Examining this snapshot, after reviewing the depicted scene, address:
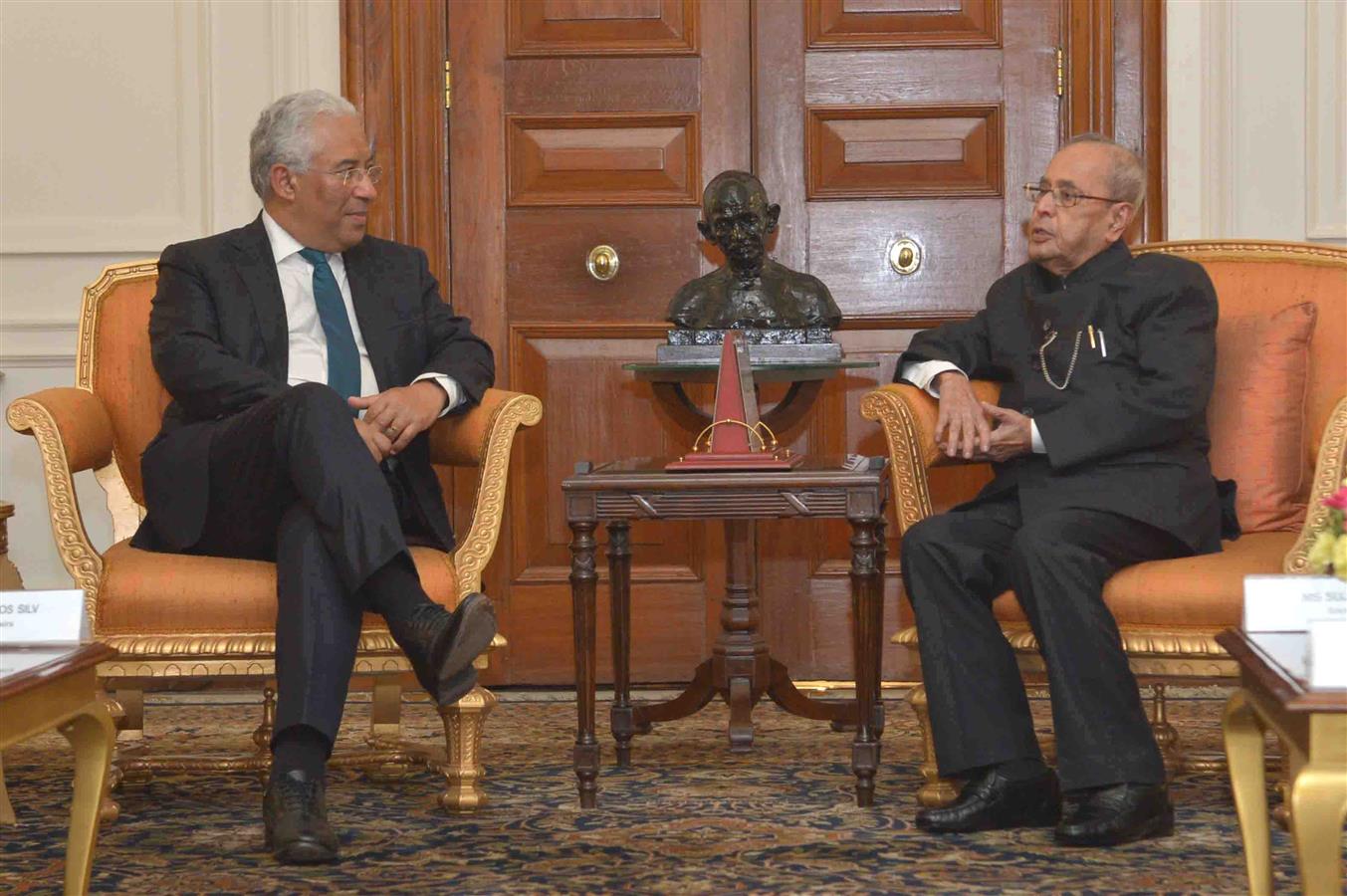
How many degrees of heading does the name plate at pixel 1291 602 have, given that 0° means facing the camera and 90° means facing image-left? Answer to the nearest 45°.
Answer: approximately 0°

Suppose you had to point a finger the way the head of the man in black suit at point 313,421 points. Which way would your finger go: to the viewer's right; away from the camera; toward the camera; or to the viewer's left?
to the viewer's right

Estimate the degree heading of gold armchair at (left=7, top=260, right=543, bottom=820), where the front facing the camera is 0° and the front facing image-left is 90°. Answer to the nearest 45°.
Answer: approximately 0°

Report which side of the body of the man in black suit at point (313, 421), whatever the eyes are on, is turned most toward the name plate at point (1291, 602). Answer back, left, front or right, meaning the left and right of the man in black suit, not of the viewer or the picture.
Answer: front

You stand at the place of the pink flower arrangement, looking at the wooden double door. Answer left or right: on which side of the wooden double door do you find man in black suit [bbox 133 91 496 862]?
left

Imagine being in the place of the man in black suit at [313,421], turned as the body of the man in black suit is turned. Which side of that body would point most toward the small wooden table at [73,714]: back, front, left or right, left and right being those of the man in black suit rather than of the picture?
right

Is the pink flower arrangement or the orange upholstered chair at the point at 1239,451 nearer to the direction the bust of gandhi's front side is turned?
the pink flower arrangement

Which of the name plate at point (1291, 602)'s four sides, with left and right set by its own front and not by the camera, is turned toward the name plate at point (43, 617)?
right

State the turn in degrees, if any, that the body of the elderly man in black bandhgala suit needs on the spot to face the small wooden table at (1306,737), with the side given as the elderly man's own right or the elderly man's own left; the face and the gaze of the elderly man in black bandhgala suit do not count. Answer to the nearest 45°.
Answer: approximately 45° to the elderly man's own left
